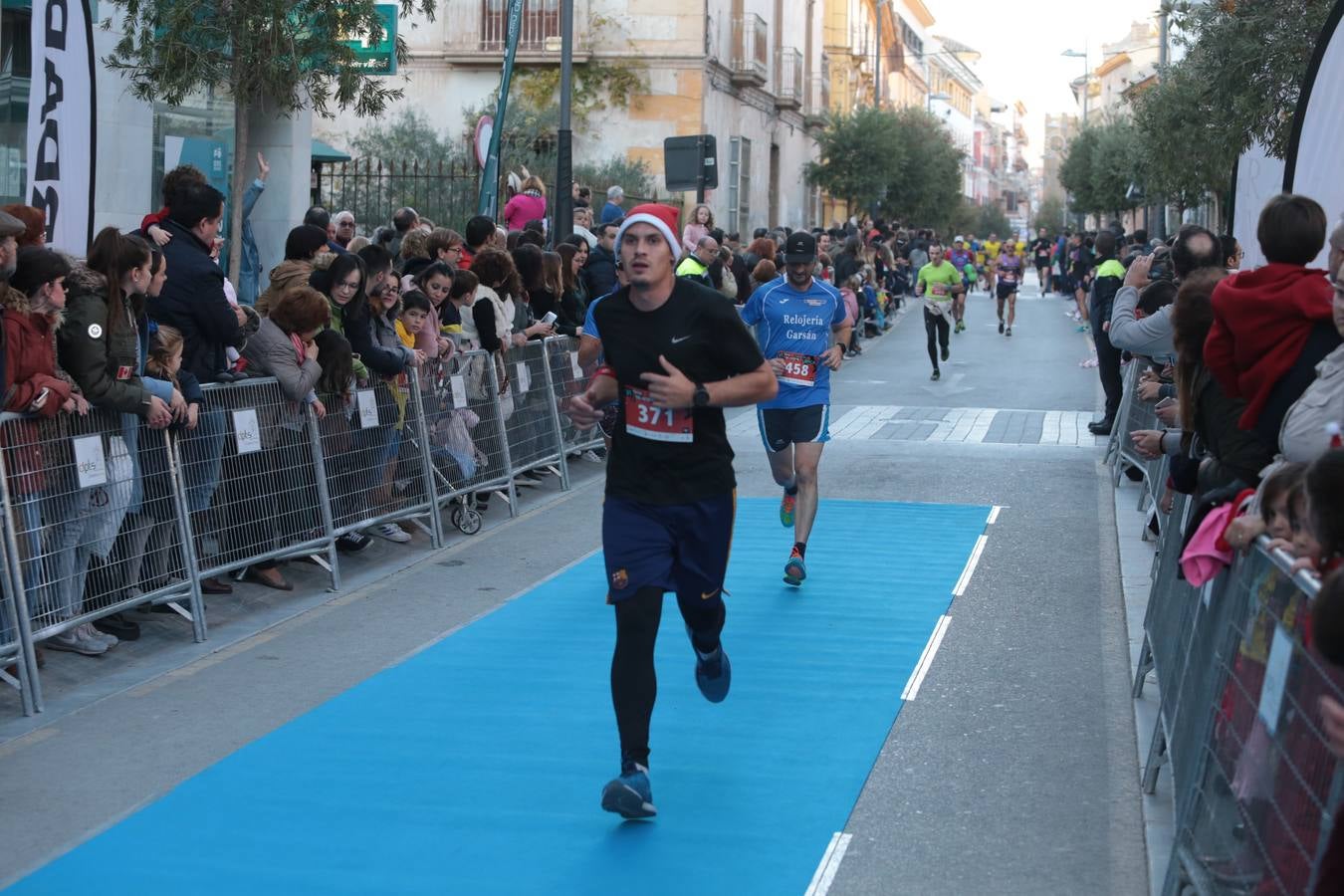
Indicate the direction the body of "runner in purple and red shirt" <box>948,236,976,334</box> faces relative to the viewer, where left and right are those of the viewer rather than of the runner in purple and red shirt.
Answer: facing the viewer

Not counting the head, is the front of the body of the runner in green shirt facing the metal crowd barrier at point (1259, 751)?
yes

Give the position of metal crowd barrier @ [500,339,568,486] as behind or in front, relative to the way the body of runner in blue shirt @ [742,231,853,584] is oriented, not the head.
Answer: behind

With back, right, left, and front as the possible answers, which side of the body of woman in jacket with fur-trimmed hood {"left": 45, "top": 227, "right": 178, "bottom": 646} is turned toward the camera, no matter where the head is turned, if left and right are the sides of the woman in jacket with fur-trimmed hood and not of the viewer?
right

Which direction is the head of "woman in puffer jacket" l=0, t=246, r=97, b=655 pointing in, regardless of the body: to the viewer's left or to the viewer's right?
to the viewer's right

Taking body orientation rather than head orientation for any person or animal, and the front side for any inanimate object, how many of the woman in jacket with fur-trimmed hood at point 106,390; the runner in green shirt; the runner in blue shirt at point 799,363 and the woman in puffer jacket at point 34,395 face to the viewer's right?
2

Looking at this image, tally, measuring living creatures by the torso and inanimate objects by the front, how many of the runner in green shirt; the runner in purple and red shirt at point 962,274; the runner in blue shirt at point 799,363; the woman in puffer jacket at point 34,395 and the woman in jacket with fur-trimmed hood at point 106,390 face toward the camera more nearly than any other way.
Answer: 3

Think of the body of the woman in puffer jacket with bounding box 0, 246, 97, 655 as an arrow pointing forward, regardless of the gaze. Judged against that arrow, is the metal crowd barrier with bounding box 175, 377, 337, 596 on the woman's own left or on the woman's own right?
on the woman's own left

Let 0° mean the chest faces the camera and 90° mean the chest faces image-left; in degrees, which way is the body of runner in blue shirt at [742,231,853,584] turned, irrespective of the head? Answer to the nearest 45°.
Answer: approximately 0°

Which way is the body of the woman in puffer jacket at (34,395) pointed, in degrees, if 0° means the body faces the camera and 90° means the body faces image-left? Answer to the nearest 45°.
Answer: approximately 270°

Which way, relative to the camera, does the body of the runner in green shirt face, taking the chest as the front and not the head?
toward the camera

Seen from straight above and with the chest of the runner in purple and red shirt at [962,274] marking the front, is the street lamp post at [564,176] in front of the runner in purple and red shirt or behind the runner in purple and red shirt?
in front
